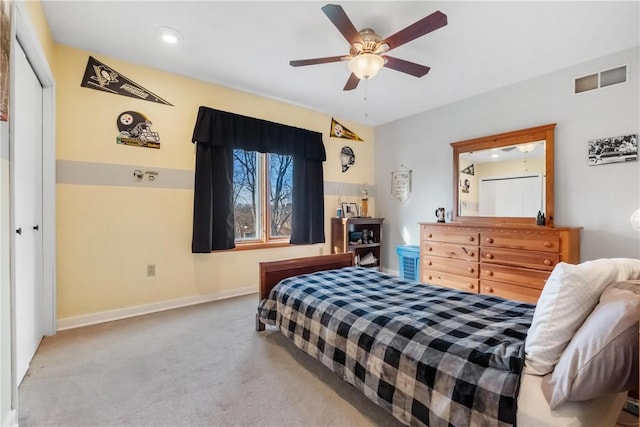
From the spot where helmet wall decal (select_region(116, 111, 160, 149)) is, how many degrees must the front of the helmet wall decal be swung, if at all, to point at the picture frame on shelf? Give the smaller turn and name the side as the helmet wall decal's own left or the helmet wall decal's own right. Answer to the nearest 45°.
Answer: approximately 90° to the helmet wall decal's own left

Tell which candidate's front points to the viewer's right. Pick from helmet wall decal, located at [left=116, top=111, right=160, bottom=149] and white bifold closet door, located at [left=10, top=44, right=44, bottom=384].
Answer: the white bifold closet door

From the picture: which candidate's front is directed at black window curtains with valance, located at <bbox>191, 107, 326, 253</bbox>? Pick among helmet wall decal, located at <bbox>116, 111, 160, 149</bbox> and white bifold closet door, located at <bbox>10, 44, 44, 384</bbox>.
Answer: the white bifold closet door

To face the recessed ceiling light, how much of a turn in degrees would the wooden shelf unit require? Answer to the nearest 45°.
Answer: approximately 90° to its right

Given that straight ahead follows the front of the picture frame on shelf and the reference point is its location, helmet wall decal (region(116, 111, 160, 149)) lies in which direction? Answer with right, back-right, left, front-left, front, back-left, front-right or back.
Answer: front-right

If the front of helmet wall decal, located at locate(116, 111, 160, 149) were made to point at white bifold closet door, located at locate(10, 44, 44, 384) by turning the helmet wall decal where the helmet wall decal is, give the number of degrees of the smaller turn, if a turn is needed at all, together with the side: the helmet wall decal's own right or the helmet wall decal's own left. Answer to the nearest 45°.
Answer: approximately 45° to the helmet wall decal's own right

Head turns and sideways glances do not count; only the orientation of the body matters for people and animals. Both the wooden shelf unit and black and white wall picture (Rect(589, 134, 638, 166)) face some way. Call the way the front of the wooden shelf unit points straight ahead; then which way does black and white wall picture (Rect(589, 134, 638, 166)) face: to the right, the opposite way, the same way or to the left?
to the right

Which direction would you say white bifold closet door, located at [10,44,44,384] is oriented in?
to the viewer's right

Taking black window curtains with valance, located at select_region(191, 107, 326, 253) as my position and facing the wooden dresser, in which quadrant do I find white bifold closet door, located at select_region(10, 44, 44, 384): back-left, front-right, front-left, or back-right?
back-right

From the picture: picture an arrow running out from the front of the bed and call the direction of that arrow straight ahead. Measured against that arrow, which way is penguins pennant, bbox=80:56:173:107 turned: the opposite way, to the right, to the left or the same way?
the opposite way

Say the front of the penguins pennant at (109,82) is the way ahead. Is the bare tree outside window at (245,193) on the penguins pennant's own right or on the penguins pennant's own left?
on the penguins pennant's own left
